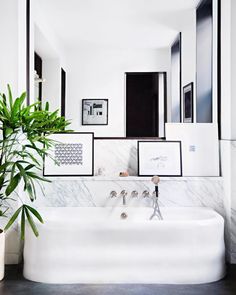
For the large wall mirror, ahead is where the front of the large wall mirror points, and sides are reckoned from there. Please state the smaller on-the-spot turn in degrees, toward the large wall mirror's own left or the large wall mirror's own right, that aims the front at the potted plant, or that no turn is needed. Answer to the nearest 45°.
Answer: approximately 45° to the large wall mirror's own right

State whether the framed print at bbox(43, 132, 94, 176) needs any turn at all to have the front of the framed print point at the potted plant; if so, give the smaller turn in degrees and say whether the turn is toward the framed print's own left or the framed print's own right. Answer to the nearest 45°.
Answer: approximately 45° to the framed print's own right

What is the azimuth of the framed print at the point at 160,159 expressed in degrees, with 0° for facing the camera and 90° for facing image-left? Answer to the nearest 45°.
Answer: approximately 0°

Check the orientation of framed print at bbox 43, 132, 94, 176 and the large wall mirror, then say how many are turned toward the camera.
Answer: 2

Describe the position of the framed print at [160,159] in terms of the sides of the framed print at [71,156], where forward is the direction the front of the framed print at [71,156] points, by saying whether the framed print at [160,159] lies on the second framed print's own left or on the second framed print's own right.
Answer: on the second framed print's own left

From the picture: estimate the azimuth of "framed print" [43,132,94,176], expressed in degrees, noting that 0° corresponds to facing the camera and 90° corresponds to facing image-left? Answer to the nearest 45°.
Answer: approximately 0°
